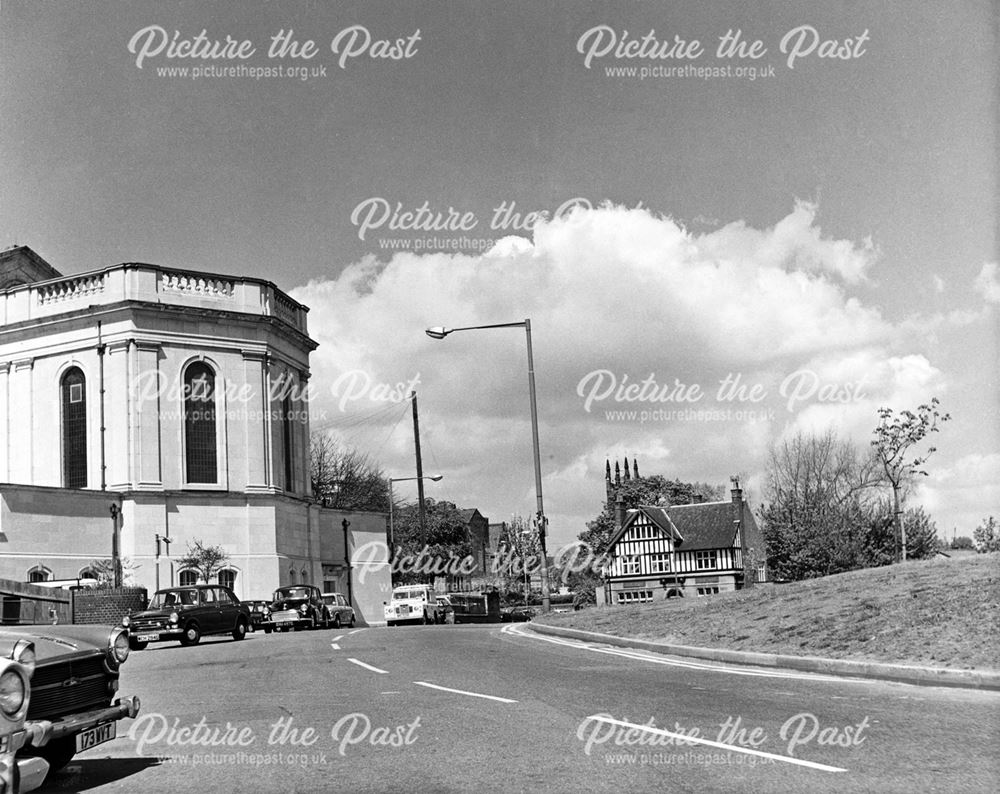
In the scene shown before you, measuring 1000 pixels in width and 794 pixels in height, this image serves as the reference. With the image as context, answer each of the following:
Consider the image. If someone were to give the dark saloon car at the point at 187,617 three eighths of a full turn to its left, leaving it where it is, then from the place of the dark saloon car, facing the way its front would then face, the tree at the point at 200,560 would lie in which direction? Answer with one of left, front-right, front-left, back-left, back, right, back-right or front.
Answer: left

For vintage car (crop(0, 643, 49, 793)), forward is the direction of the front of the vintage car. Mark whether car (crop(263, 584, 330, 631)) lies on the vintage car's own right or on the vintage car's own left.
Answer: on the vintage car's own left

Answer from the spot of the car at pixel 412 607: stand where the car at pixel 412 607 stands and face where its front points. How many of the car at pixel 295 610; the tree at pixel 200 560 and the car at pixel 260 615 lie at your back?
0

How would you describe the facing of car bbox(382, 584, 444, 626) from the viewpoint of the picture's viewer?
facing the viewer and to the left of the viewer

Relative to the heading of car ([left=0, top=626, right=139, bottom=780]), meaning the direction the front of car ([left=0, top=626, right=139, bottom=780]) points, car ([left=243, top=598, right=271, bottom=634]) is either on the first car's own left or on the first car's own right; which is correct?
on the first car's own left

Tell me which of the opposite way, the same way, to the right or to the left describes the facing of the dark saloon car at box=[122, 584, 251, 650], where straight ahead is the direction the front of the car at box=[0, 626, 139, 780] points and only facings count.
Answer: to the right

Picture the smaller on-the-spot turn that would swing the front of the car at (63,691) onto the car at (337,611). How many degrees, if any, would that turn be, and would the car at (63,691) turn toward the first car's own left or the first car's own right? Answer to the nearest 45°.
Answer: approximately 135° to the first car's own left

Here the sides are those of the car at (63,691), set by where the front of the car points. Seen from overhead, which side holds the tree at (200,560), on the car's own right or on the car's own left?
on the car's own left

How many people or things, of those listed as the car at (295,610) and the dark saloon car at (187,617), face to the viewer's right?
0

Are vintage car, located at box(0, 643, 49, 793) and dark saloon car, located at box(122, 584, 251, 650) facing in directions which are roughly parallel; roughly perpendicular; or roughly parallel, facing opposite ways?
roughly perpendicular

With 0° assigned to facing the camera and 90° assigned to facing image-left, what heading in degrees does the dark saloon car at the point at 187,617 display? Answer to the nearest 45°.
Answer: approximately 45°

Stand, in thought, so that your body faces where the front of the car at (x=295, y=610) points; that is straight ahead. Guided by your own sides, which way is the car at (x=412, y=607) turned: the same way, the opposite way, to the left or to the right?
the same way

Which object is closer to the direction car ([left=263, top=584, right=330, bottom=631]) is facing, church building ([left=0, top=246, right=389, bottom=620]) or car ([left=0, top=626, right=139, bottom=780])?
the car

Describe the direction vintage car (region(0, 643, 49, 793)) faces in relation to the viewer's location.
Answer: facing the viewer and to the right of the viewer

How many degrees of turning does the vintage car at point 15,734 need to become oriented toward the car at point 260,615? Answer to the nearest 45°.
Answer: approximately 135° to its left

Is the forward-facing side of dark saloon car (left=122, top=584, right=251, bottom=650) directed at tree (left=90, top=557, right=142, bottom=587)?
no

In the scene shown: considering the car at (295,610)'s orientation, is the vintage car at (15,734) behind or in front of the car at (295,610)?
in front

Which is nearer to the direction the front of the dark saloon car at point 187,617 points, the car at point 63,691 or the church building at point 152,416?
the car

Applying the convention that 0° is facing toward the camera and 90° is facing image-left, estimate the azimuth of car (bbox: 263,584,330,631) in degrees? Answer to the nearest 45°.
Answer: approximately 45°
